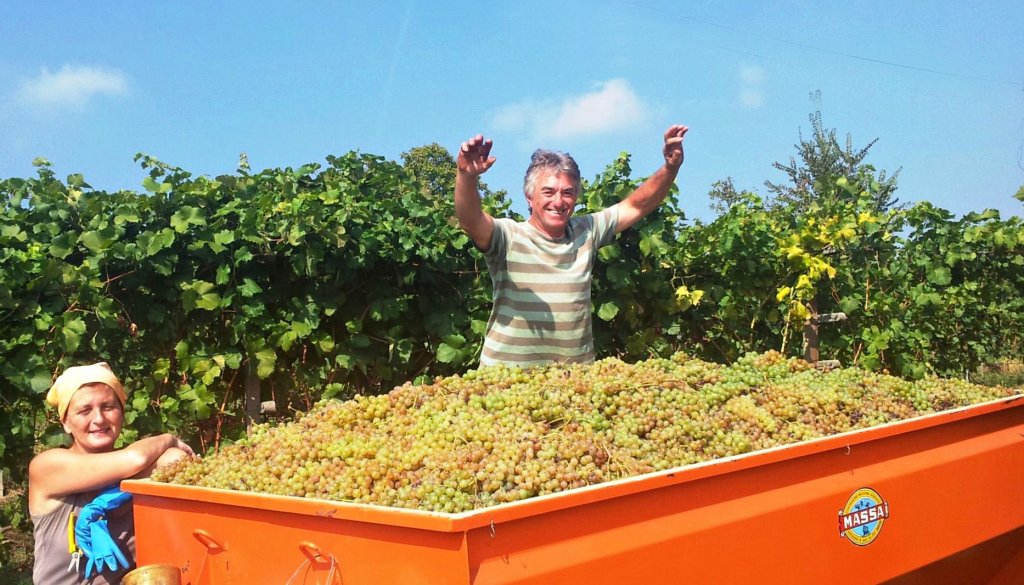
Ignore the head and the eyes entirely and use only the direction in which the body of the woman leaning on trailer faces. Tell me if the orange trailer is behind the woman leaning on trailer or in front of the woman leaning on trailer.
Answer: in front

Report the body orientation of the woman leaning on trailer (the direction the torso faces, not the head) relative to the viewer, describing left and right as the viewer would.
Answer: facing the viewer and to the right of the viewer
